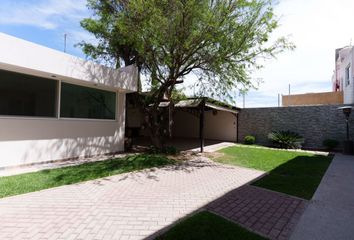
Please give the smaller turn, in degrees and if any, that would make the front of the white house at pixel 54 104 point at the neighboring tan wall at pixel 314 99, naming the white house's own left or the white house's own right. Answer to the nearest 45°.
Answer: approximately 45° to the white house's own left

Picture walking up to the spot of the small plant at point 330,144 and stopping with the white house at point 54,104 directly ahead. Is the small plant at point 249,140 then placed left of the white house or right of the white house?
right

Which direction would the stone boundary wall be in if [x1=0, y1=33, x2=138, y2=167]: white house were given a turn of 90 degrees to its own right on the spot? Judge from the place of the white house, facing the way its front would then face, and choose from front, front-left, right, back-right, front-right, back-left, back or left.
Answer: back-left

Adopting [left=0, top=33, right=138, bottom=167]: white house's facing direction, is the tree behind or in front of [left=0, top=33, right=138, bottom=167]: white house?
in front

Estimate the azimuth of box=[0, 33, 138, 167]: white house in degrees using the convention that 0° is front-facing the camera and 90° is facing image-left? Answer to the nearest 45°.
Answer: approximately 315°

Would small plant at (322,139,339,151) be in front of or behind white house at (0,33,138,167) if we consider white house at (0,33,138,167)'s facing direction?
in front

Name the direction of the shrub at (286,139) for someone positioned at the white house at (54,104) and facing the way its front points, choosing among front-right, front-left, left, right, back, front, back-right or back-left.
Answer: front-left

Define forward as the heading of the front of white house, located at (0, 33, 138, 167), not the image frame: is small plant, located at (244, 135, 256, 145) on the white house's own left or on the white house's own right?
on the white house's own left
